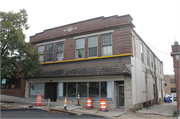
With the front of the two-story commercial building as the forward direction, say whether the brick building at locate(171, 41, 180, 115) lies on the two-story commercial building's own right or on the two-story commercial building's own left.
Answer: on the two-story commercial building's own left

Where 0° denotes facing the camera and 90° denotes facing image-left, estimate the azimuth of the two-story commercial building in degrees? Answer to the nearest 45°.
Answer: approximately 45°
